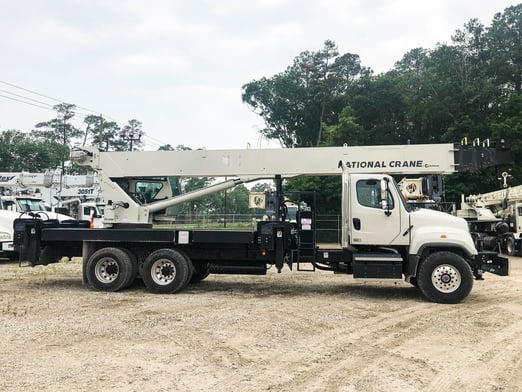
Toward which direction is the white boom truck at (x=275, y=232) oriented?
to the viewer's right

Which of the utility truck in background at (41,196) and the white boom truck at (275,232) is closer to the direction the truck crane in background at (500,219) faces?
the white boom truck

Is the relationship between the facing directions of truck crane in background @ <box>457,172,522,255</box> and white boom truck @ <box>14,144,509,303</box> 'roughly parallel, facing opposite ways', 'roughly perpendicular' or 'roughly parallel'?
roughly perpendicular

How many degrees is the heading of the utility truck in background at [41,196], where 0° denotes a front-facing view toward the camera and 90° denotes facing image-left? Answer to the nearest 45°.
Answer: approximately 315°

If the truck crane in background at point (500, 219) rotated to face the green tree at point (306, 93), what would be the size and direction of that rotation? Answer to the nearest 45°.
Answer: approximately 180°

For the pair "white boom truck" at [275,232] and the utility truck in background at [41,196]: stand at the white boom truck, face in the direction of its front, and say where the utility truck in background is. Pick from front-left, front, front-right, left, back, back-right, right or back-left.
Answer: back-left

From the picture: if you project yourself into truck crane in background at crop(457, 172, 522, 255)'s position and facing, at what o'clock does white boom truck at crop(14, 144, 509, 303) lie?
The white boom truck is roughly at 2 o'clock from the truck crane in background.

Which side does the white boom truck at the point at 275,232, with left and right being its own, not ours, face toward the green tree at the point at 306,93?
left

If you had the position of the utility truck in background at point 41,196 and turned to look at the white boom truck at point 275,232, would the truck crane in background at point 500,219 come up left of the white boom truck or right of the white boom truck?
left
